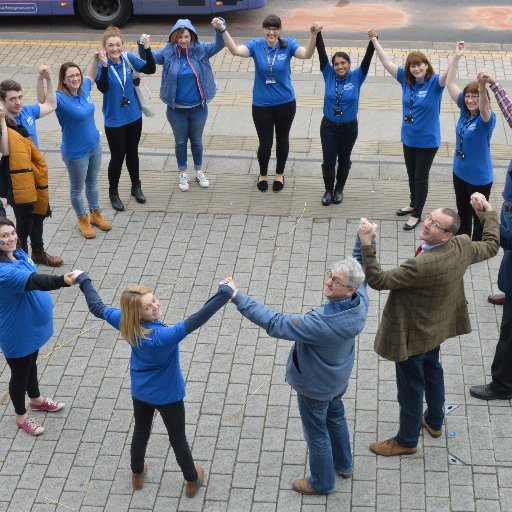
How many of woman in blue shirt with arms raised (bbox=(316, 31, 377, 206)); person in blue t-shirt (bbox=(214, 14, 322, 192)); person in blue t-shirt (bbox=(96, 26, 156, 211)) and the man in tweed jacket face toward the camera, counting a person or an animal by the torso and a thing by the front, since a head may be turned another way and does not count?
3

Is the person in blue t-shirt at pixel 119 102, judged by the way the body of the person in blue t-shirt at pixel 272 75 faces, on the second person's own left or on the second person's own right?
on the second person's own right

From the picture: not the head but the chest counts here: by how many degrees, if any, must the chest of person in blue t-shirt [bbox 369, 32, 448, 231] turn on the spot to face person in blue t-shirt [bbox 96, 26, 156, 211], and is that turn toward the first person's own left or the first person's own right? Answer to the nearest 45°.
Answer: approximately 45° to the first person's own right

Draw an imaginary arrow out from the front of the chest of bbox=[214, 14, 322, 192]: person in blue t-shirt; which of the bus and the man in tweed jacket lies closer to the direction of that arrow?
the man in tweed jacket

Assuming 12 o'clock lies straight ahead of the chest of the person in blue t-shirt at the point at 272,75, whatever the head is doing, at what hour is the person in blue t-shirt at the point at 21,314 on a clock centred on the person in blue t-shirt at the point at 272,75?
the person in blue t-shirt at the point at 21,314 is roughly at 1 o'clock from the person in blue t-shirt at the point at 272,75.

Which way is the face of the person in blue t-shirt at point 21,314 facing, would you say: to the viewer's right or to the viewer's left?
to the viewer's right

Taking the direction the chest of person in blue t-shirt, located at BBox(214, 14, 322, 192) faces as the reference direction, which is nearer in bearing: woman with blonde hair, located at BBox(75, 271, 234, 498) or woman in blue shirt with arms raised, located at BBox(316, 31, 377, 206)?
the woman with blonde hair

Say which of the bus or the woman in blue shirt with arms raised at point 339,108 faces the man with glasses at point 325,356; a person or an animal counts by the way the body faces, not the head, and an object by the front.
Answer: the woman in blue shirt with arms raised

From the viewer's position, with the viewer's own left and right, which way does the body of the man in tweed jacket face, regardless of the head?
facing away from the viewer and to the left of the viewer

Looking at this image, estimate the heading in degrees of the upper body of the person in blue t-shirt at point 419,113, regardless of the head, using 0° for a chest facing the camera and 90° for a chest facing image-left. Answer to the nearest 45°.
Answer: approximately 45°

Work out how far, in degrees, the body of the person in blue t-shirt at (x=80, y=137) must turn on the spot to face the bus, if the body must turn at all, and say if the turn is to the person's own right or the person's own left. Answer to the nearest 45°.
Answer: approximately 135° to the person's own left

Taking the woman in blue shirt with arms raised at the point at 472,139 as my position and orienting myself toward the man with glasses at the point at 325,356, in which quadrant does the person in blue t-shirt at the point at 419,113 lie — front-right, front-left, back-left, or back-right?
back-right

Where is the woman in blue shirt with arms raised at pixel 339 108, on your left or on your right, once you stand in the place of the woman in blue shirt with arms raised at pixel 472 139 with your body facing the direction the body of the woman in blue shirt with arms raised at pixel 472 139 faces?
on your right

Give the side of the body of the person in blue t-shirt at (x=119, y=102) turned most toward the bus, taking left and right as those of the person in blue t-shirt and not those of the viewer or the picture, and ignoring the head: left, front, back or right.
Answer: back
